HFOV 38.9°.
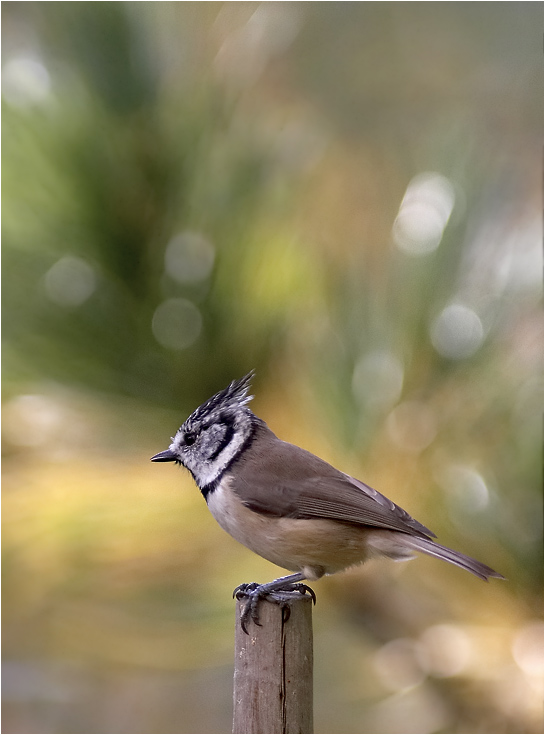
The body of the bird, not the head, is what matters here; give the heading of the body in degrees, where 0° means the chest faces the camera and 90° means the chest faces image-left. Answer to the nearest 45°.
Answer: approximately 90°
